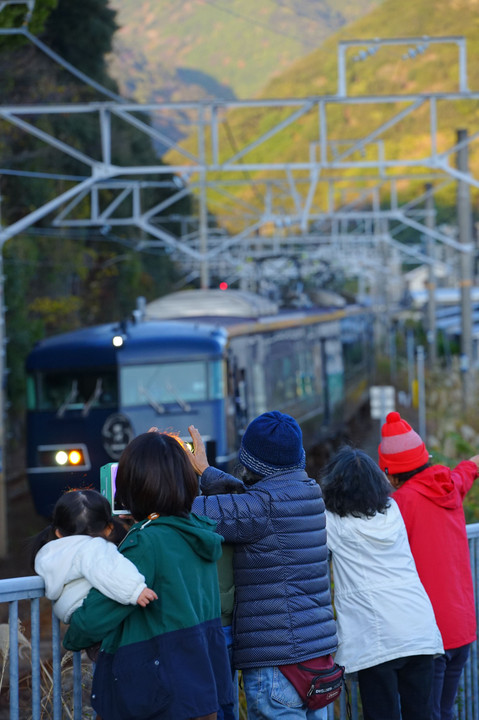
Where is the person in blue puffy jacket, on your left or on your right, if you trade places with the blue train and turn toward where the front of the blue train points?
on your left

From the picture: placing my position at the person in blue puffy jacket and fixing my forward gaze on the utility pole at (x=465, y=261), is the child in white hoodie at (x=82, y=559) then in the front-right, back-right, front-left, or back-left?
back-left

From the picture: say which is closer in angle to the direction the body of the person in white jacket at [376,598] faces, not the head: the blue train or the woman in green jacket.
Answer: the blue train

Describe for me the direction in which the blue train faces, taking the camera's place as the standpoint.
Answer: facing the viewer and to the left of the viewer

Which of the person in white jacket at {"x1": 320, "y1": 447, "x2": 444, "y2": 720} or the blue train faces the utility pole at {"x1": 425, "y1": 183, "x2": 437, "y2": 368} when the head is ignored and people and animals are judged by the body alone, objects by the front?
the person in white jacket

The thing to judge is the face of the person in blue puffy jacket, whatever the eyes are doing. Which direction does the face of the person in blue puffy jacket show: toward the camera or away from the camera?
away from the camera

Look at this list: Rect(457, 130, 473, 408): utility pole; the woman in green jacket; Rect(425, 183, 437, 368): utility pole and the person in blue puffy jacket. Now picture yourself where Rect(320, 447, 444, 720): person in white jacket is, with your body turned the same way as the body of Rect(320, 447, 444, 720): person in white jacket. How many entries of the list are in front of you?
2

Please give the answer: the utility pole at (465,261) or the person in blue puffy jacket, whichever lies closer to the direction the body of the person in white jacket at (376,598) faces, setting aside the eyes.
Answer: the utility pole

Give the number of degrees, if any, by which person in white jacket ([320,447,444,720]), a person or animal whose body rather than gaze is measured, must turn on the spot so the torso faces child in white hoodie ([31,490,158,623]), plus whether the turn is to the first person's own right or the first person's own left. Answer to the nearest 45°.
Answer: approximately 135° to the first person's own left

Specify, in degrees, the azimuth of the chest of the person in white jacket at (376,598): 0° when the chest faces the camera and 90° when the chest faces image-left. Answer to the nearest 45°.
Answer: approximately 180°

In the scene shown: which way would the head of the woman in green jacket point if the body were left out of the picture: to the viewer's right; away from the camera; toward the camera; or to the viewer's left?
away from the camera

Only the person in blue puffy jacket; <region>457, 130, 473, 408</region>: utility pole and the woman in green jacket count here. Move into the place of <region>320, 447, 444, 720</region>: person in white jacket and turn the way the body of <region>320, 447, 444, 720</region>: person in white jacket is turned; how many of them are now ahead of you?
1

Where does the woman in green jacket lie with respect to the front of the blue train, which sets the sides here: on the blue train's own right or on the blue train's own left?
on the blue train's own left

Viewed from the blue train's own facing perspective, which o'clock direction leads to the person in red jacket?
The person in red jacket is roughly at 10 o'clock from the blue train.

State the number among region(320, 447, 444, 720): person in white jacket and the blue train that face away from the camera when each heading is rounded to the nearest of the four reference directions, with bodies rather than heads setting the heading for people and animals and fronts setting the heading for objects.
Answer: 1

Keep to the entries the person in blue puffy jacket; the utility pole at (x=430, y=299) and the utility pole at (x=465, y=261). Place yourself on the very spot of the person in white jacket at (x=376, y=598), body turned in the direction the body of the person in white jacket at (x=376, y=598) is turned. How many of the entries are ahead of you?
2

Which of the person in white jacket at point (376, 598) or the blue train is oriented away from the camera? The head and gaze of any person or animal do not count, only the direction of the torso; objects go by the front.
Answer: the person in white jacket

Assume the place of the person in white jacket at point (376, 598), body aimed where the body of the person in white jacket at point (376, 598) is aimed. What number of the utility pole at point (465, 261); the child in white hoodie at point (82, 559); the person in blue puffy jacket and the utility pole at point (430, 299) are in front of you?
2

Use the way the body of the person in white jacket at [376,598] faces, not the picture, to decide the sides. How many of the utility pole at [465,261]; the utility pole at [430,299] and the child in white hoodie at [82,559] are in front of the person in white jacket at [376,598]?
2

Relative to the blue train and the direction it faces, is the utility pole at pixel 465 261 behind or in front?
behind
